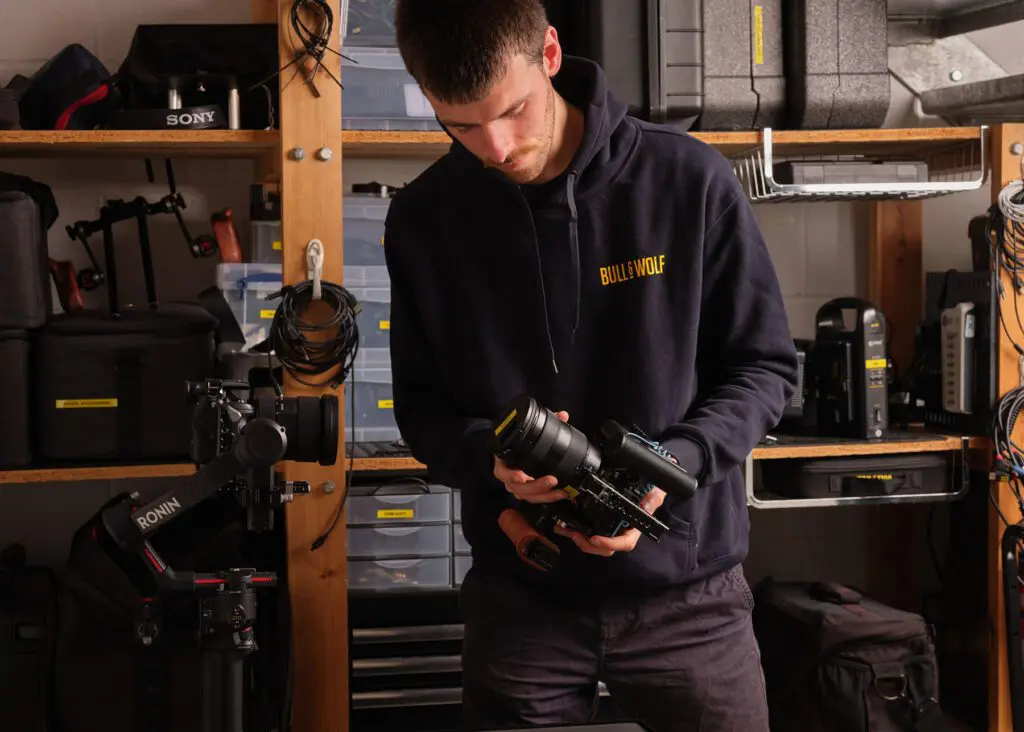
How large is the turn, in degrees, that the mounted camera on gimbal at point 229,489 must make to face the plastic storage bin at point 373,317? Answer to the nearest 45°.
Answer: approximately 45° to its left

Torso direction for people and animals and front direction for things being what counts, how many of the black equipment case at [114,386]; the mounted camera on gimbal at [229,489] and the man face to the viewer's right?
1

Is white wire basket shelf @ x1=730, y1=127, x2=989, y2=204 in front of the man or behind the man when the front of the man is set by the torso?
behind

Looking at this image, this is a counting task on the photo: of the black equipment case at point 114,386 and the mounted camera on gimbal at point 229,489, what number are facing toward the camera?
1

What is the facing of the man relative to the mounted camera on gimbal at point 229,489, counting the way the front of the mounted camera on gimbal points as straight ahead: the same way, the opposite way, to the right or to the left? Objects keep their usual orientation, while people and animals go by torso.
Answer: to the right

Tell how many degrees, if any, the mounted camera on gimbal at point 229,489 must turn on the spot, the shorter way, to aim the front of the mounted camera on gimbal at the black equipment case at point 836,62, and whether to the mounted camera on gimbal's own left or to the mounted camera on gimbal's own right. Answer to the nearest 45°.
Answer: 0° — it already faces it

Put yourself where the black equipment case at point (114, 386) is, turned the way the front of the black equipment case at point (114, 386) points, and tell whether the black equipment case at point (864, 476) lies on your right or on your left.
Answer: on your left

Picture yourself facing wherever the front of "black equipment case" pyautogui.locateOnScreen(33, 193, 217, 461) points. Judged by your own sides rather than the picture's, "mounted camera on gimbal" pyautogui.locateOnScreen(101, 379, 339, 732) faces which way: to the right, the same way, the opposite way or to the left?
to the left

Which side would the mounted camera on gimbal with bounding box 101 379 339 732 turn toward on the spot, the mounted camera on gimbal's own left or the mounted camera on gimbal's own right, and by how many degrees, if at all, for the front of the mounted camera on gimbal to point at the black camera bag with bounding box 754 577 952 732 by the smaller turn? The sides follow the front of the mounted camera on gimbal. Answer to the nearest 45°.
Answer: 0° — it already faces it

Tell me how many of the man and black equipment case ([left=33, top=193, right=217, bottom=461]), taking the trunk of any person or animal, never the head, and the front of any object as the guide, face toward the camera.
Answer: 2

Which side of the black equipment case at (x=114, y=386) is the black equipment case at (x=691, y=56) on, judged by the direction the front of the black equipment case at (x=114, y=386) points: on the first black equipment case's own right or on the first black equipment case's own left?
on the first black equipment case's own left

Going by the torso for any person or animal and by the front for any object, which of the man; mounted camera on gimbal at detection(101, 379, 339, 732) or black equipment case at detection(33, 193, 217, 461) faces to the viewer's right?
the mounted camera on gimbal

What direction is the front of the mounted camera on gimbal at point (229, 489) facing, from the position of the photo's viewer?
facing to the right of the viewer

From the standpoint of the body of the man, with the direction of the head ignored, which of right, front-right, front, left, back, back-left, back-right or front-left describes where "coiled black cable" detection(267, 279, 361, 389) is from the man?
back-right
